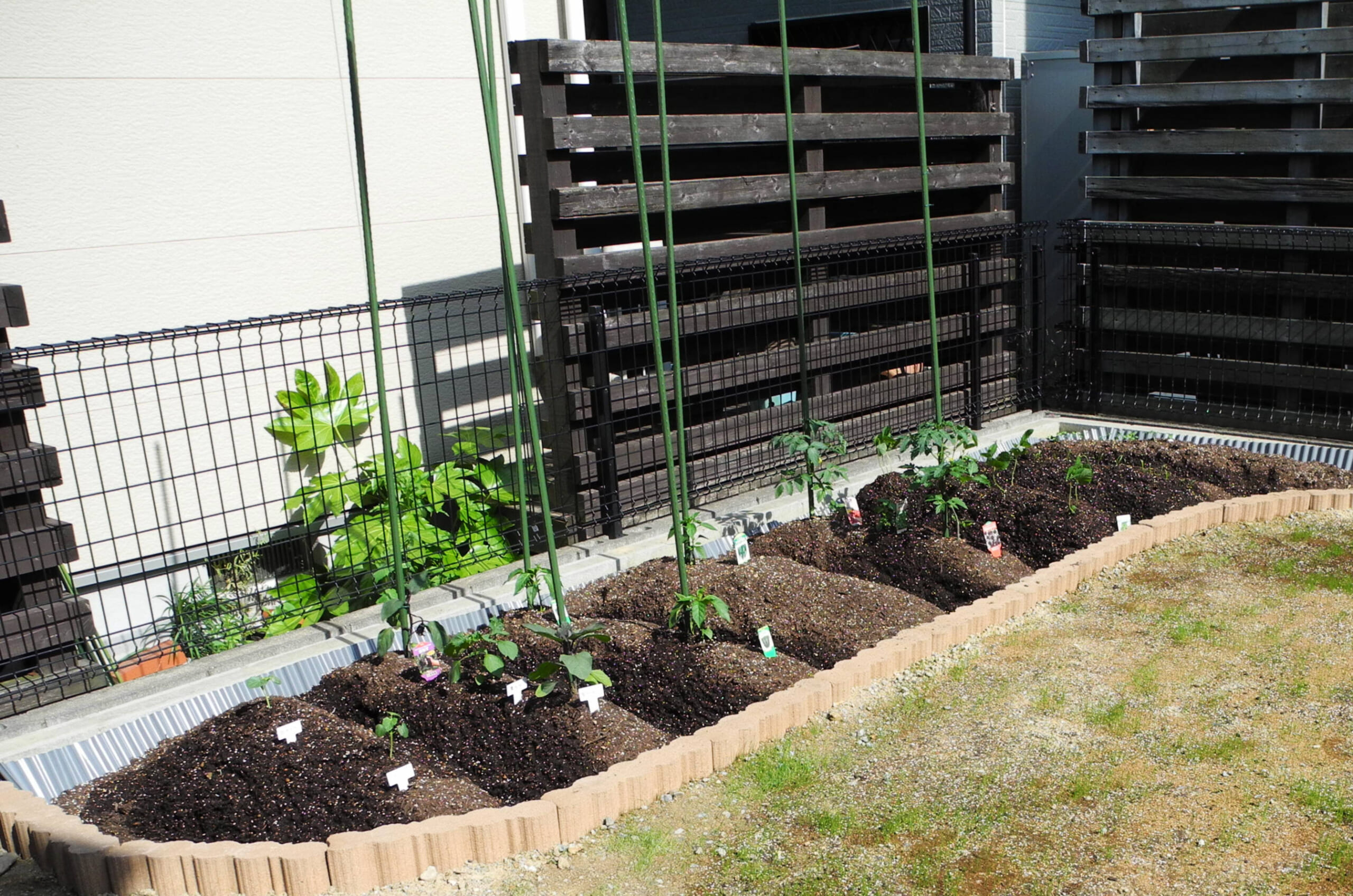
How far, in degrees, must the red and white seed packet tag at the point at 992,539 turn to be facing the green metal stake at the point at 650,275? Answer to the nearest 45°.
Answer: approximately 45° to its right

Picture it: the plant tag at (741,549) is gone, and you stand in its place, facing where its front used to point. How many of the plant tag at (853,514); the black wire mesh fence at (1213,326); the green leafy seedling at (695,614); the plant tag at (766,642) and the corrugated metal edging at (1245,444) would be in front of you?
2

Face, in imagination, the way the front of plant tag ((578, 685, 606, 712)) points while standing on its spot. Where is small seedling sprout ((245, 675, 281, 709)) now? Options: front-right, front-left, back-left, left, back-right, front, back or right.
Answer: right

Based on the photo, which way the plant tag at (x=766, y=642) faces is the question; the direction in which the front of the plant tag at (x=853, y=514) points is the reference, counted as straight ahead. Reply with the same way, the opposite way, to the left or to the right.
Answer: the same way

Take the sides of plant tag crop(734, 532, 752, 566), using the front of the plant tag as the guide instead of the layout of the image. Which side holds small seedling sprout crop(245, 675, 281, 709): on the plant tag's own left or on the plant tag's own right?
on the plant tag's own right

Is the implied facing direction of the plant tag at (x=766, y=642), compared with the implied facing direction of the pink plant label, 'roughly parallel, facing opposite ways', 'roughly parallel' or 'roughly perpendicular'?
roughly parallel

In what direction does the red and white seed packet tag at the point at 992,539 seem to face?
toward the camera

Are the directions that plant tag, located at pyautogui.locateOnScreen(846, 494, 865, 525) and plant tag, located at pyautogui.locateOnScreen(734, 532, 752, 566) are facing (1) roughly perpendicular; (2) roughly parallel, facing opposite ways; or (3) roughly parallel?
roughly parallel

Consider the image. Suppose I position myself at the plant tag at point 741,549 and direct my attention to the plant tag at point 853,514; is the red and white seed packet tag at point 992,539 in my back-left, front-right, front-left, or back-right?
front-right

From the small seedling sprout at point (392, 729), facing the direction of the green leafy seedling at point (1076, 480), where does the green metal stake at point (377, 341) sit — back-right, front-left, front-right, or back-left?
front-left

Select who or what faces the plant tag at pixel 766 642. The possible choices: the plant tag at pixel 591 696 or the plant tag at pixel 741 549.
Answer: the plant tag at pixel 741 549

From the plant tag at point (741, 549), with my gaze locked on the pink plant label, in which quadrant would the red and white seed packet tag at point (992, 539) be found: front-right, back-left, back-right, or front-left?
back-left

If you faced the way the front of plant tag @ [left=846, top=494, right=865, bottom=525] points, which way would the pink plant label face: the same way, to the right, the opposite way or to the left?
the same way

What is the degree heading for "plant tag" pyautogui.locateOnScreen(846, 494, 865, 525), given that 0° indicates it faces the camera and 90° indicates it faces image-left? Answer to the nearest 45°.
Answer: approximately 0°

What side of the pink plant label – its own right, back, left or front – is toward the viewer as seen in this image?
front
